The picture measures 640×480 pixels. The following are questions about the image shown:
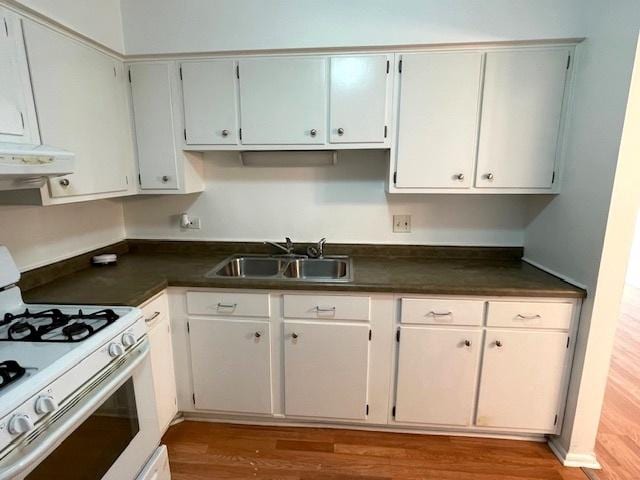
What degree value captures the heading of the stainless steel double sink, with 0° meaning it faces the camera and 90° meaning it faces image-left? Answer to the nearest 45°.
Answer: approximately 0°

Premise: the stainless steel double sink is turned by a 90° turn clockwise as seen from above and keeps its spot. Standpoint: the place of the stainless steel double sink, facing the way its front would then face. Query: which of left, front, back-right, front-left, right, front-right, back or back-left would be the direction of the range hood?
front-left

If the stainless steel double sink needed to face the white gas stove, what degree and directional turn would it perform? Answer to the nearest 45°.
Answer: approximately 45° to its right

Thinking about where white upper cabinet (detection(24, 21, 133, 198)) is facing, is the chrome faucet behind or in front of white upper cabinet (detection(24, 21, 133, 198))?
in front

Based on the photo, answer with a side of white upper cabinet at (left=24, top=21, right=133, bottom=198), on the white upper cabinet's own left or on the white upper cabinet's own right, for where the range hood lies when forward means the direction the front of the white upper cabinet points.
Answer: on the white upper cabinet's own right

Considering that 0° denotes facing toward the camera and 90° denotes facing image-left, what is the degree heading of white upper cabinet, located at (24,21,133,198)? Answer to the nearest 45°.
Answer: approximately 315°

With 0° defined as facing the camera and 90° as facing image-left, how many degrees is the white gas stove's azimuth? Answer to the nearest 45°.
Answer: approximately 315°

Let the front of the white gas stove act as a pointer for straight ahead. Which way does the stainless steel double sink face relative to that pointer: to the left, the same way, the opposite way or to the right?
to the right

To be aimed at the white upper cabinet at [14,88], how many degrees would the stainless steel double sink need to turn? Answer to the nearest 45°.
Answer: approximately 45° to its right
